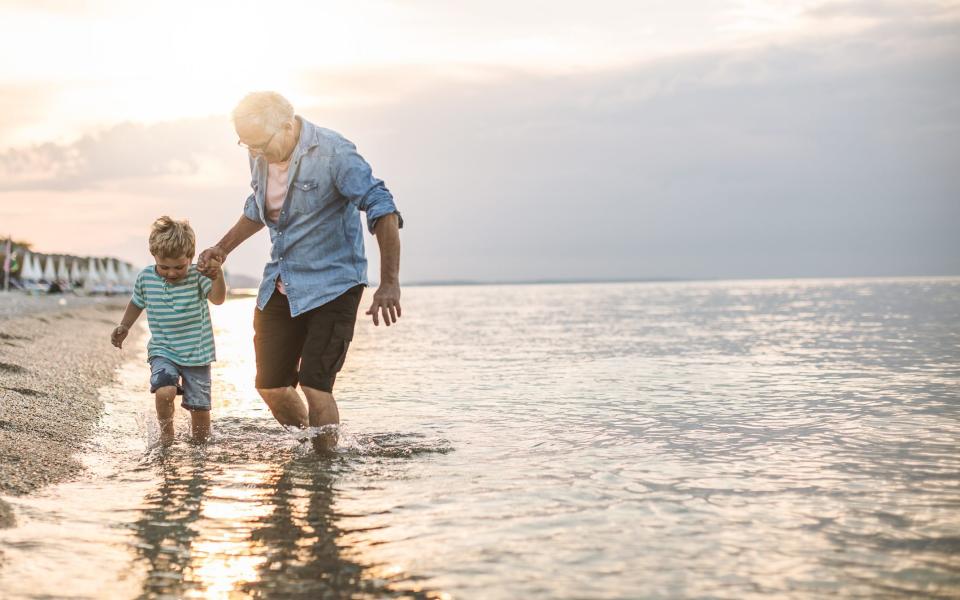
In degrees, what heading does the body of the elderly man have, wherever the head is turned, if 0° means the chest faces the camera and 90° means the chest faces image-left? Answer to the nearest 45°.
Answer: approximately 45°

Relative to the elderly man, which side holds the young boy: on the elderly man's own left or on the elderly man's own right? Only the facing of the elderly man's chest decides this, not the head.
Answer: on the elderly man's own right

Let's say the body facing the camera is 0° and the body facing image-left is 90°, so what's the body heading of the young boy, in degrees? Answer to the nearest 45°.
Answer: approximately 0°
